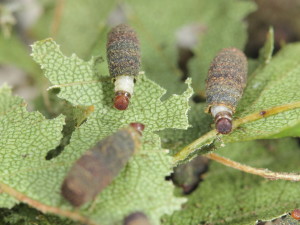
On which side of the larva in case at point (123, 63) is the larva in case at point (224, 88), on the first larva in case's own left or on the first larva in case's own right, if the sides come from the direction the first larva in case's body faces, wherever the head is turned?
on the first larva in case's own left

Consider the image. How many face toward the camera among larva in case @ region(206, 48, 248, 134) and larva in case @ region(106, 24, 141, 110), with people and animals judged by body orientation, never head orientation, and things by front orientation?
2

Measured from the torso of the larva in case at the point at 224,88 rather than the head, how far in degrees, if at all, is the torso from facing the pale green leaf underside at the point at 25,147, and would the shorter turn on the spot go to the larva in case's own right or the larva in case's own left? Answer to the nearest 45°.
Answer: approximately 90° to the larva in case's own right

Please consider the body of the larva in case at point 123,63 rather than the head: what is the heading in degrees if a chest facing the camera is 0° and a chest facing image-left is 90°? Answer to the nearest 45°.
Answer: approximately 0°

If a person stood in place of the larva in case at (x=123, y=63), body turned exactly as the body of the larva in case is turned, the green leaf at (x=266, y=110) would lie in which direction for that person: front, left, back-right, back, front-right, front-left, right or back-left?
left
